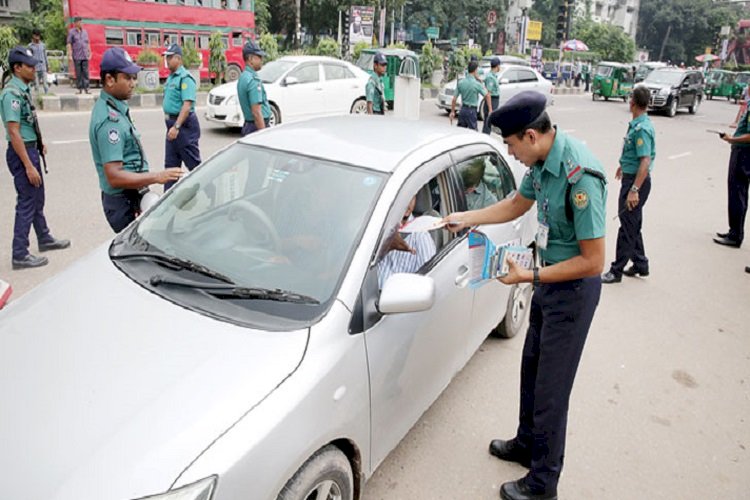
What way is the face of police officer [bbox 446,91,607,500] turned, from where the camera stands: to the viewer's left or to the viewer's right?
to the viewer's left

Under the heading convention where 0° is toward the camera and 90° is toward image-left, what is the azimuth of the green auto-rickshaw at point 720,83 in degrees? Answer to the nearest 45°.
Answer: approximately 45°

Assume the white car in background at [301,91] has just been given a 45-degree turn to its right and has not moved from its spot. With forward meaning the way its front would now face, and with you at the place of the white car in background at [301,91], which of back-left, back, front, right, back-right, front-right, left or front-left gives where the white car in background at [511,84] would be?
back-right

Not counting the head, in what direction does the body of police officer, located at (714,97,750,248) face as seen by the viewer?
to the viewer's left

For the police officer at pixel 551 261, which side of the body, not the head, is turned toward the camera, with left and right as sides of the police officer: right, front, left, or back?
left

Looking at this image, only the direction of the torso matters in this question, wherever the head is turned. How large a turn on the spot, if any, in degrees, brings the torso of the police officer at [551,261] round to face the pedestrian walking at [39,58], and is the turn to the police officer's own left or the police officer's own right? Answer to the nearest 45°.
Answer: approximately 45° to the police officer's own right

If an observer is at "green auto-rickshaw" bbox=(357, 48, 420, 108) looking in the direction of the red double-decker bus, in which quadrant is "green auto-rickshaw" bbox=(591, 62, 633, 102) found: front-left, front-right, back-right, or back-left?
back-right

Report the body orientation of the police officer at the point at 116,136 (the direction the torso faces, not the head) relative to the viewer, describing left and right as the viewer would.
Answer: facing to the right of the viewer

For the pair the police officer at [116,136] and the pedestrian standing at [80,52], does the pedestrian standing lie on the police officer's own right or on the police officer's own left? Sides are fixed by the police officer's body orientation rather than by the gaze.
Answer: on the police officer's own left
